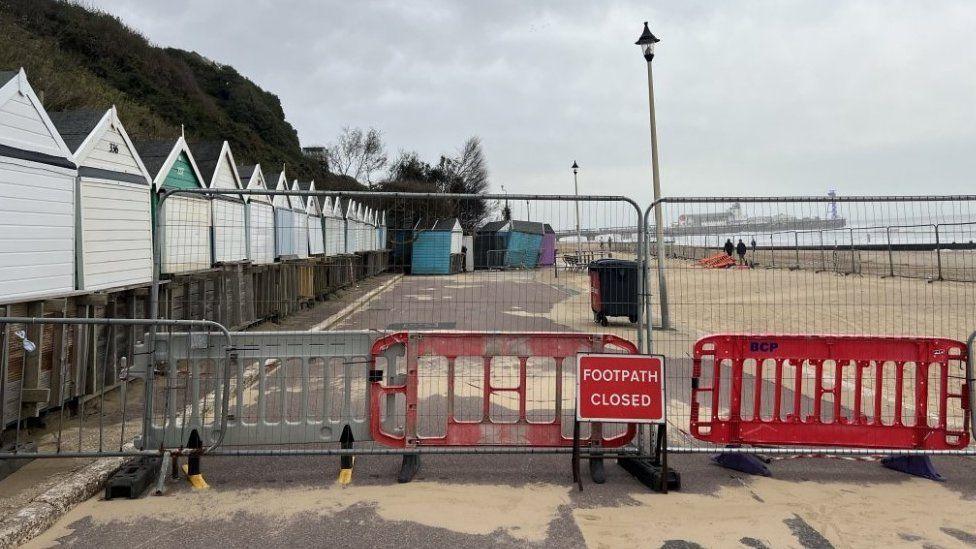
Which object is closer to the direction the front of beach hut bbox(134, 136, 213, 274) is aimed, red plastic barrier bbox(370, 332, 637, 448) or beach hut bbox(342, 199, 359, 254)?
the red plastic barrier

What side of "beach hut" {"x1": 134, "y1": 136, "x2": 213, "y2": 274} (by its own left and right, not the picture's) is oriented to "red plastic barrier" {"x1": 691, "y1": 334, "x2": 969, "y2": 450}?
front

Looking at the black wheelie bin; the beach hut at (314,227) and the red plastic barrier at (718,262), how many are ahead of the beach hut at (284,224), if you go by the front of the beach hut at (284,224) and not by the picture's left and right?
2

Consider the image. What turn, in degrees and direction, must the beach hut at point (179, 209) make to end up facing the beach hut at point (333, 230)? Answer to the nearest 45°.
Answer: approximately 90° to its left

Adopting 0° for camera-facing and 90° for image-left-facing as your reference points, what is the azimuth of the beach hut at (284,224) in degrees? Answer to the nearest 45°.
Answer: approximately 315°

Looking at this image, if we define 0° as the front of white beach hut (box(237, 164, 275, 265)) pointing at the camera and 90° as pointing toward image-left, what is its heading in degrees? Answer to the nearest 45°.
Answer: approximately 315°
